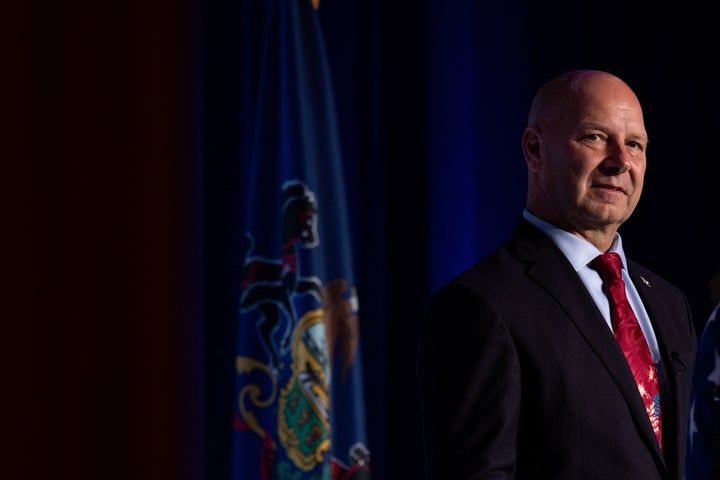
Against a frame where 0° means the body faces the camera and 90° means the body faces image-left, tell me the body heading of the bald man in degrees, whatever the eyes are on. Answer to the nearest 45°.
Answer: approximately 315°

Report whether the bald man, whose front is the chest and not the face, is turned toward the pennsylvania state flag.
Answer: no

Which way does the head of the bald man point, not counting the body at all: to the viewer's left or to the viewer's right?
to the viewer's right
